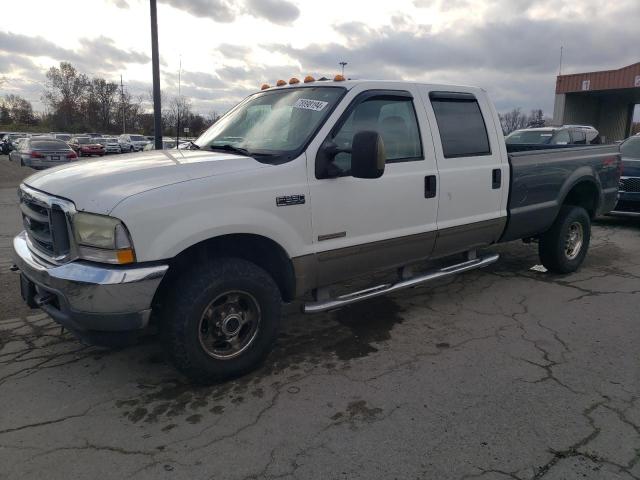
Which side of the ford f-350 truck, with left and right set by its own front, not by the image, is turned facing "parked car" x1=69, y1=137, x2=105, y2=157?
right

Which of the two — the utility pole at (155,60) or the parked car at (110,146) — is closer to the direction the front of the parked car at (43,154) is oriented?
the parked car

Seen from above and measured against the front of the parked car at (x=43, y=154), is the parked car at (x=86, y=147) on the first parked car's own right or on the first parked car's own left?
on the first parked car's own right

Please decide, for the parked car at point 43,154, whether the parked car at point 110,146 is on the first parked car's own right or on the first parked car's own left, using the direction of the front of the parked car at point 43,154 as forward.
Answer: on the first parked car's own right

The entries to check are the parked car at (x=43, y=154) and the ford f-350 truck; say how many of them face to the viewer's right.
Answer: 0

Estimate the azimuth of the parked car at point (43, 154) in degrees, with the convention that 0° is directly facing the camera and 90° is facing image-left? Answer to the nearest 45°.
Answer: approximately 135°

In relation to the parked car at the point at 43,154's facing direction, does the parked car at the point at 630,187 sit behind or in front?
behind

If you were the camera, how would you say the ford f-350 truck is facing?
facing the viewer and to the left of the viewer

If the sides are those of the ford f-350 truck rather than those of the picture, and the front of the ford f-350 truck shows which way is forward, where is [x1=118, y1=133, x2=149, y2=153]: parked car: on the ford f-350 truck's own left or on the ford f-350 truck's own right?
on the ford f-350 truck's own right

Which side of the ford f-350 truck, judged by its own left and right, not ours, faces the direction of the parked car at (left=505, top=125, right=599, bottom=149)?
back

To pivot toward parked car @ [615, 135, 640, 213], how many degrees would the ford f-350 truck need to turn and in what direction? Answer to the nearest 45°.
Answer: approximately 180°
